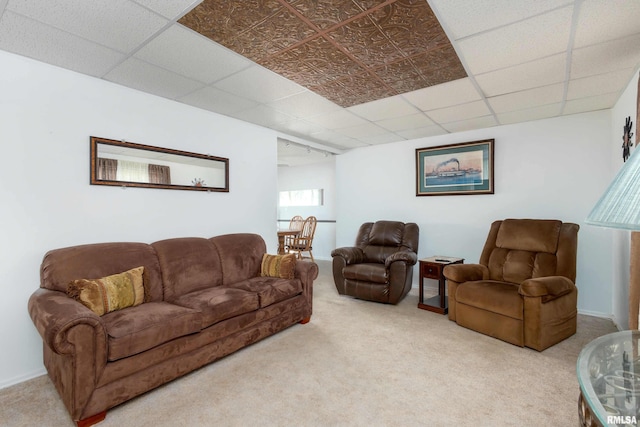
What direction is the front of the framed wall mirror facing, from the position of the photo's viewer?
facing the viewer and to the right of the viewer

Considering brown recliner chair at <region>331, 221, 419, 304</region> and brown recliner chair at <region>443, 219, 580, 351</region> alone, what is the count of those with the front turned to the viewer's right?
0

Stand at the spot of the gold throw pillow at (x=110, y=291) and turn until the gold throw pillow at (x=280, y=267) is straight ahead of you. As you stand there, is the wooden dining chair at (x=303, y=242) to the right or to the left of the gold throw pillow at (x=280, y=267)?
left

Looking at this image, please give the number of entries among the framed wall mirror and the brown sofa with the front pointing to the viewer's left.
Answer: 0

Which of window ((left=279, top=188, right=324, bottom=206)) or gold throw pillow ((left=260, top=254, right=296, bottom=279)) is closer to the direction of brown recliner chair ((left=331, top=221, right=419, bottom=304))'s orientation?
the gold throw pillow

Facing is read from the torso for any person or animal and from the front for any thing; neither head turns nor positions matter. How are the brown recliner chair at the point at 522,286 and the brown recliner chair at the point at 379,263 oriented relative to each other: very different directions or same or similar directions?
same or similar directions

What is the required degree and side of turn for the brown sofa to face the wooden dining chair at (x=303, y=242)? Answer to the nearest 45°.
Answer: approximately 90° to its left

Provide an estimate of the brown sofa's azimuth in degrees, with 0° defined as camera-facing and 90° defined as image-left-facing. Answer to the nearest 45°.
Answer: approximately 315°

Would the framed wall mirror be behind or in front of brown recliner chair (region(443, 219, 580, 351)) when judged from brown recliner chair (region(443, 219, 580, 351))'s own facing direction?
in front

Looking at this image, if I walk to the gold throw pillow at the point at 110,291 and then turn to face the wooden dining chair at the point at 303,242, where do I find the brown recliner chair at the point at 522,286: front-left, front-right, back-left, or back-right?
front-right

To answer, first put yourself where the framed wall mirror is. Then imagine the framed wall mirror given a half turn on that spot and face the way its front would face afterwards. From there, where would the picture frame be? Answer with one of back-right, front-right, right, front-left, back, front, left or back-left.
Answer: back-right

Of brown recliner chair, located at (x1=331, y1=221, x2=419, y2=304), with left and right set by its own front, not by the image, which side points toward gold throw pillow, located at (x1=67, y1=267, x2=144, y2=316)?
front

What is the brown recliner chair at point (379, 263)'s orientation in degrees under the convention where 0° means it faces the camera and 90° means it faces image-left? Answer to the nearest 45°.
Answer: approximately 45°

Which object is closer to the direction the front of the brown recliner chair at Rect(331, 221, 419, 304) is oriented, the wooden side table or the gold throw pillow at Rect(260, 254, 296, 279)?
the gold throw pillow

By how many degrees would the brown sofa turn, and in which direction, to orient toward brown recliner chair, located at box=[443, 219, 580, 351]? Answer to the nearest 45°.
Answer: approximately 45° to its left

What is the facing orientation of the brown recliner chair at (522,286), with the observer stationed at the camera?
facing the viewer and to the left of the viewer

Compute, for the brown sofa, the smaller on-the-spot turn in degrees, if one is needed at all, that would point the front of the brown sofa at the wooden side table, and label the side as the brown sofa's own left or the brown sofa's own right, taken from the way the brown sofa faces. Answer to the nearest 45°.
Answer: approximately 45° to the brown sofa's own left
